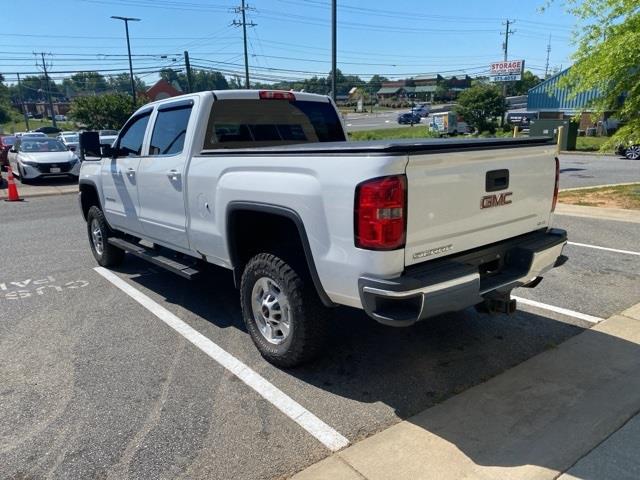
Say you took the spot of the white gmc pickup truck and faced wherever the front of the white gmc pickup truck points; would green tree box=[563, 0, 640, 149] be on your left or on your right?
on your right

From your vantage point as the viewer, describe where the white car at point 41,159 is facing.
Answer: facing the viewer and to the right of the viewer

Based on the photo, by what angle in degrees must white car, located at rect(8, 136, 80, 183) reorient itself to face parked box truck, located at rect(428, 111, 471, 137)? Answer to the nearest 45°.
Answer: approximately 90° to its left

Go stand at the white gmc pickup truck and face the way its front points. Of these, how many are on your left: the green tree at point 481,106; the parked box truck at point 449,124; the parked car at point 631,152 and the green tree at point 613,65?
0

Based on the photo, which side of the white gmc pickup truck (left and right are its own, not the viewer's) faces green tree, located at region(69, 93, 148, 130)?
front

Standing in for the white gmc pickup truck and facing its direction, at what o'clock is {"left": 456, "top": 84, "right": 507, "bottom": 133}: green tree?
The green tree is roughly at 2 o'clock from the white gmc pickup truck.

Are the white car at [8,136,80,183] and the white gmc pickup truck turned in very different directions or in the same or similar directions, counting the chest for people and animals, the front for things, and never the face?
very different directions

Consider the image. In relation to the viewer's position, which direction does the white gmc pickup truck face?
facing away from the viewer and to the left of the viewer

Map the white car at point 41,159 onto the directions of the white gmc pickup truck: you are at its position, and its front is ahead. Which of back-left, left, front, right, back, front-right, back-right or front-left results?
front

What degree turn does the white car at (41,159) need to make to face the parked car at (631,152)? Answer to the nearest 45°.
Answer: approximately 45° to its left

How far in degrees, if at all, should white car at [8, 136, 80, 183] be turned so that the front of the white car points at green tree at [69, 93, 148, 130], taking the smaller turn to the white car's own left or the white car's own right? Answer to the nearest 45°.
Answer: approximately 135° to the white car's own left

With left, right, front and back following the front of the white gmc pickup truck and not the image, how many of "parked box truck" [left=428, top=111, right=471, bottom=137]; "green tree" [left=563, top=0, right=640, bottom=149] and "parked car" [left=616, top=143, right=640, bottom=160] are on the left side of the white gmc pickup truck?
0

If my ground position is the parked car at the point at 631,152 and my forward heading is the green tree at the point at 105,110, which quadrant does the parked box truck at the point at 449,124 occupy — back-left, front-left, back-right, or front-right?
front-right
